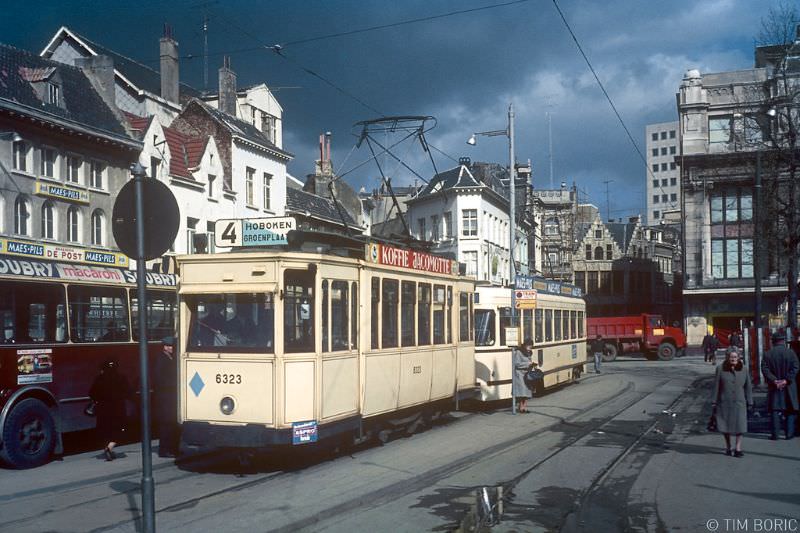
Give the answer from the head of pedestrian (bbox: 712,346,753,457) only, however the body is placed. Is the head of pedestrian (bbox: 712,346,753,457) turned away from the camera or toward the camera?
toward the camera

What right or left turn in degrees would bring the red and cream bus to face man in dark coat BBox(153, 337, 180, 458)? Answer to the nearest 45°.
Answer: approximately 135° to its left

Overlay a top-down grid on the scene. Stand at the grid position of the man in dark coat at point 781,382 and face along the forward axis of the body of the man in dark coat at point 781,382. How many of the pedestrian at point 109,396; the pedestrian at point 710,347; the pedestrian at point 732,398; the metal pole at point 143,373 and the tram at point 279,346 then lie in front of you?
1

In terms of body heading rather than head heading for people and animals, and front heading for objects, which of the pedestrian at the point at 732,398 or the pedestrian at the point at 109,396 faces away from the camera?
the pedestrian at the point at 109,396

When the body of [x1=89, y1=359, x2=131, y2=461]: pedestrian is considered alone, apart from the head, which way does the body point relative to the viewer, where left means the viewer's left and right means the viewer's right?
facing away from the viewer

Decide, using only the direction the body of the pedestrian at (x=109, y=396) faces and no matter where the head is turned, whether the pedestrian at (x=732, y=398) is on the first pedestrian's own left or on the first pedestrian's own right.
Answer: on the first pedestrian's own right

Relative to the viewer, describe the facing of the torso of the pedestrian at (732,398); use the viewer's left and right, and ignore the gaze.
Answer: facing the viewer

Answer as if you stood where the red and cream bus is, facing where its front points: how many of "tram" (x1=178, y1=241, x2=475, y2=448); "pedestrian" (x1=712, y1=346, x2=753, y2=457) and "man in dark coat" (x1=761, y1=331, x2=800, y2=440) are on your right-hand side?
0
